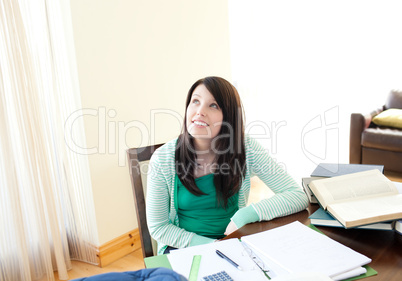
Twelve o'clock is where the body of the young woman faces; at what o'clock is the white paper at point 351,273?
The white paper is roughly at 11 o'clock from the young woman.

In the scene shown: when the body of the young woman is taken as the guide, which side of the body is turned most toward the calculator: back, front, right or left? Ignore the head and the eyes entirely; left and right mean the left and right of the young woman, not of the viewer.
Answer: front

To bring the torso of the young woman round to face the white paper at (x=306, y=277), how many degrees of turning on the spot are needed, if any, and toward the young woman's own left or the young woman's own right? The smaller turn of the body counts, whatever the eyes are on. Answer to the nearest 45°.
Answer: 0° — they already face it

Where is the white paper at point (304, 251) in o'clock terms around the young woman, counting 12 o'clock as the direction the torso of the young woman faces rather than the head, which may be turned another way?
The white paper is roughly at 11 o'clock from the young woman.

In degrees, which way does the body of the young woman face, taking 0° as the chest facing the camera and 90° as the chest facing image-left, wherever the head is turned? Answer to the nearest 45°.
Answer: approximately 0°

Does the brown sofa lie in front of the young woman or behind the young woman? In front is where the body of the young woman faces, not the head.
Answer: behind
